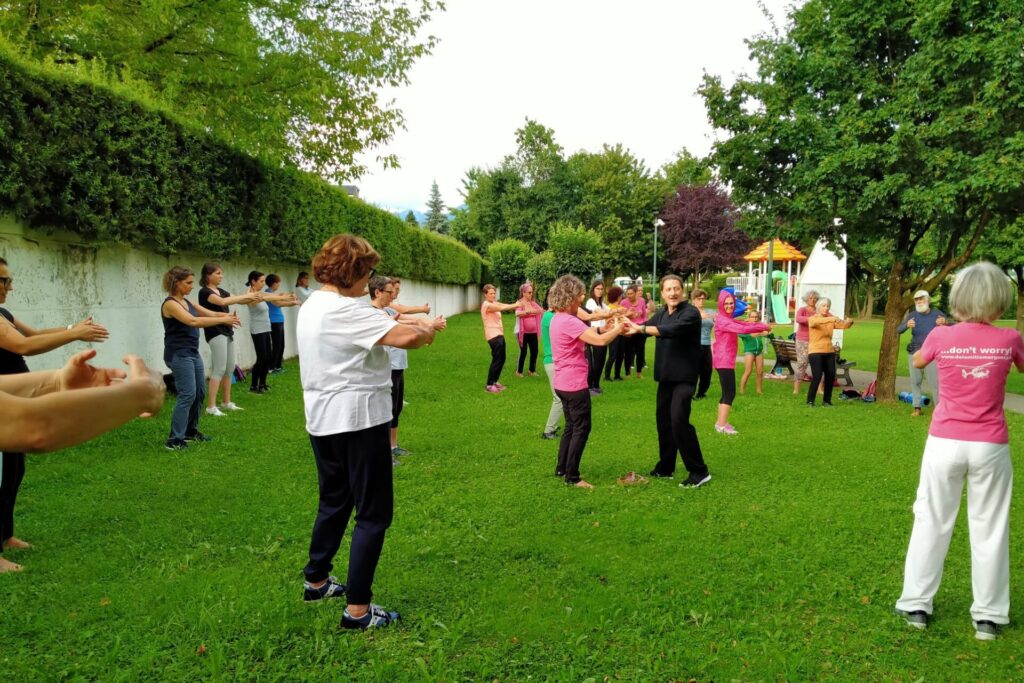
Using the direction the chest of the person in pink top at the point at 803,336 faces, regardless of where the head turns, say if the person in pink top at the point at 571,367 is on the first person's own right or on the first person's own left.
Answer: on the first person's own right

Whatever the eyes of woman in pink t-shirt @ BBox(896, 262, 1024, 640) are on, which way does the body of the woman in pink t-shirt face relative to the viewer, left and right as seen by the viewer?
facing away from the viewer

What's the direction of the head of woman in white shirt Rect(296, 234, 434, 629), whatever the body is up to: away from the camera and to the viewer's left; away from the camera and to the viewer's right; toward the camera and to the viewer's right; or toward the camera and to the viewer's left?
away from the camera and to the viewer's right

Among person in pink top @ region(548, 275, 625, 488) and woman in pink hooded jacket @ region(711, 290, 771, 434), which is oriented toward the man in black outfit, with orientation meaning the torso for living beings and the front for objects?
the person in pink top

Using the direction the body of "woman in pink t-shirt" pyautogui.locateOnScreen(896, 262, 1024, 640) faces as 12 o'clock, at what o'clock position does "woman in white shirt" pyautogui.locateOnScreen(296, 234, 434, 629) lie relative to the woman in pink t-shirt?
The woman in white shirt is roughly at 8 o'clock from the woman in pink t-shirt.

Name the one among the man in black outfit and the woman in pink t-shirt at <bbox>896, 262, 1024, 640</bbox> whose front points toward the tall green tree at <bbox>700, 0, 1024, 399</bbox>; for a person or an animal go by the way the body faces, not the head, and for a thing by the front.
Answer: the woman in pink t-shirt
